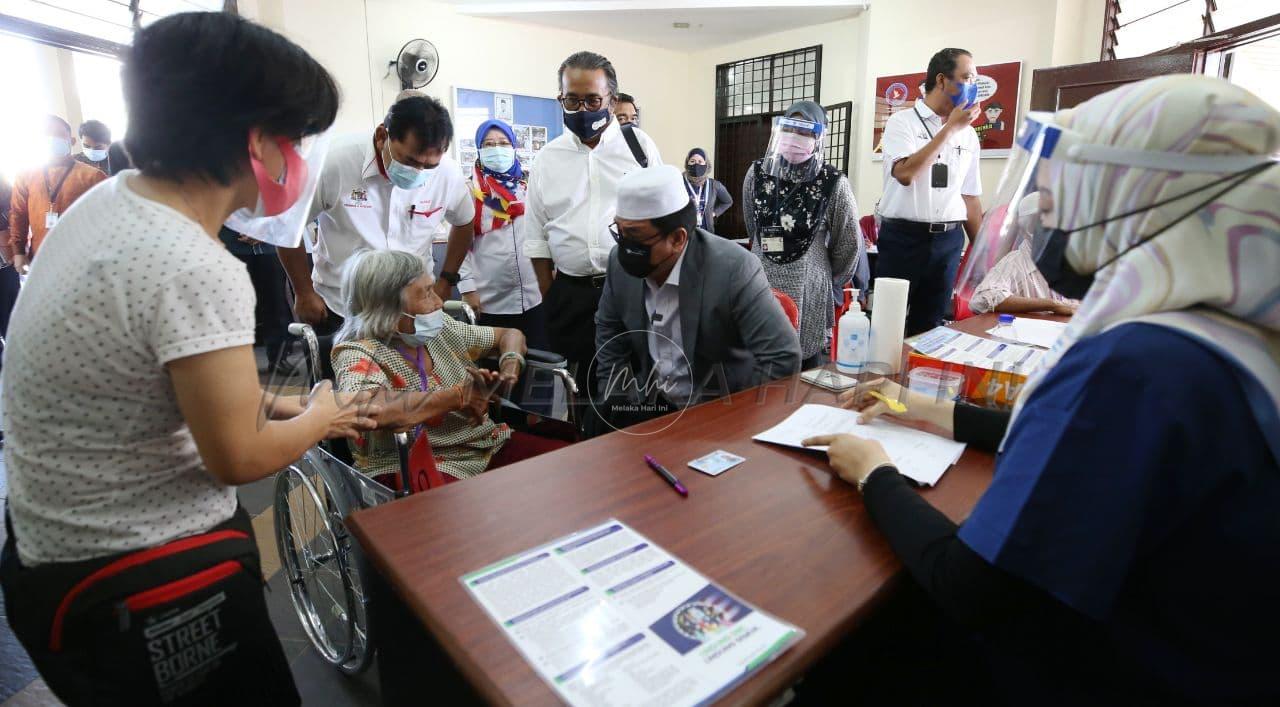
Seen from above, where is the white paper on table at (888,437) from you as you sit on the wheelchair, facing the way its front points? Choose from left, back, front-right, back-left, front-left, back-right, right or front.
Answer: front

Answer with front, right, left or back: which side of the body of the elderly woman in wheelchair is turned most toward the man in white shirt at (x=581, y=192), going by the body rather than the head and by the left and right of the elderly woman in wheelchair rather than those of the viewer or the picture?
left

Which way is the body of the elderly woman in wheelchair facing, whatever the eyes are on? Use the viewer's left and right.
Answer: facing the viewer and to the right of the viewer

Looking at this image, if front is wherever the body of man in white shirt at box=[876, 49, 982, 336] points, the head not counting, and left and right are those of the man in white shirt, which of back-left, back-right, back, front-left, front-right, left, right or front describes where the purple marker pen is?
front-right

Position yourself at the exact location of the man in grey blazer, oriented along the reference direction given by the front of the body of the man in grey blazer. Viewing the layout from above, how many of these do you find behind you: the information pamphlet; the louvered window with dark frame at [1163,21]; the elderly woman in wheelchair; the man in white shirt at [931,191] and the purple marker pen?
2

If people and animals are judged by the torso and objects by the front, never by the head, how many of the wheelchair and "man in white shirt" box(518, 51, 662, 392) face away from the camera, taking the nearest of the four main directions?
0

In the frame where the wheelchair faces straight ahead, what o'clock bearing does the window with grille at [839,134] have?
The window with grille is roughly at 9 o'clock from the wheelchair.

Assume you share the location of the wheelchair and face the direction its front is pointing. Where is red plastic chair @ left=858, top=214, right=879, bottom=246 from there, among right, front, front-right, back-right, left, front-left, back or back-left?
left

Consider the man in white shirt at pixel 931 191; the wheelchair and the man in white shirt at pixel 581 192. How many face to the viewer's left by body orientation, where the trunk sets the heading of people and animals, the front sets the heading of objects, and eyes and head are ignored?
0

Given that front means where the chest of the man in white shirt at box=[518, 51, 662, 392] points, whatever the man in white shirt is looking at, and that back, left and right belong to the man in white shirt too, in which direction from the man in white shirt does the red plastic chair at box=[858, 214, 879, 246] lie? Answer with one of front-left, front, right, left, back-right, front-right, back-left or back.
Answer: back-left

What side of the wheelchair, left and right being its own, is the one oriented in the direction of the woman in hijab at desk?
front

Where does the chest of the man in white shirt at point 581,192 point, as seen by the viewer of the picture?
toward the camera

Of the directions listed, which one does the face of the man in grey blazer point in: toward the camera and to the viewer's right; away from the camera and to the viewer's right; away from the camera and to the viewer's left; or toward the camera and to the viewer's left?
toward the camera and to the viewer's left

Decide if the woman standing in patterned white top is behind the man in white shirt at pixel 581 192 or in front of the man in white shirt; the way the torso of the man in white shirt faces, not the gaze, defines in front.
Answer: in front

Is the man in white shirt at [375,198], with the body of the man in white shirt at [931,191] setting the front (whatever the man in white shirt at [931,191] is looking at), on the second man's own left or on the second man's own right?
on the second man's own right

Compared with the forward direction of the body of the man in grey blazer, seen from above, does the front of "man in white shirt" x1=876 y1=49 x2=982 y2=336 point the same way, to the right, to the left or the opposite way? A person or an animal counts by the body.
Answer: to the left

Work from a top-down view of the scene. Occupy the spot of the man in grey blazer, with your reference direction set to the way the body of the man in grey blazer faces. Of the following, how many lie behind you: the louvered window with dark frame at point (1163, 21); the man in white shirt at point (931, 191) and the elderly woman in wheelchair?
2

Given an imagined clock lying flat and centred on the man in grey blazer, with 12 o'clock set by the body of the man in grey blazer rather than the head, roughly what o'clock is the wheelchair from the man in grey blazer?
The wheelchair is roughly at 1 o'clock from the man in grey blazer.
